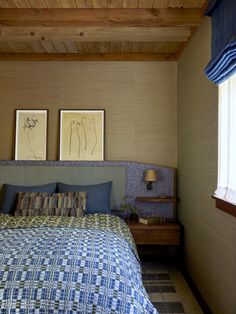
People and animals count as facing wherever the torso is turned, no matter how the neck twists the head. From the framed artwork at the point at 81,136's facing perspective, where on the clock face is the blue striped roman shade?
The blue striped roman shade is roughly at 11 o'clock from the framed artwork.

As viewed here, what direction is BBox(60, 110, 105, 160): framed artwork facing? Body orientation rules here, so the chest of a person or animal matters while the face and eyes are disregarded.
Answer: toward the camera

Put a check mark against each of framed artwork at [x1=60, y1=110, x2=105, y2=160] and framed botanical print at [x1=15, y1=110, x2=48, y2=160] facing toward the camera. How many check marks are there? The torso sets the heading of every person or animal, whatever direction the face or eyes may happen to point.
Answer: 2

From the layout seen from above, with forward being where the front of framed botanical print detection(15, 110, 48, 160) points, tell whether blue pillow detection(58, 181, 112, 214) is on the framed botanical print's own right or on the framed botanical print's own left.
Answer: on the framed botanical print's own left

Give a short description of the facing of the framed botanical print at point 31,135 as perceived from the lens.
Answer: facing the viewer

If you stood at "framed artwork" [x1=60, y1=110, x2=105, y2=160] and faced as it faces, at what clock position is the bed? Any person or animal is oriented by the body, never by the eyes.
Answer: The bed is roughly at 12 o'clock from the framed artwork.

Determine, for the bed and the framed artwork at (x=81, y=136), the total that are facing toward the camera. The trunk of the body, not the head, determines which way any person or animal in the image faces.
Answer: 2

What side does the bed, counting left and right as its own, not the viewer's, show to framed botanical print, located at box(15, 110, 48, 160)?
back
